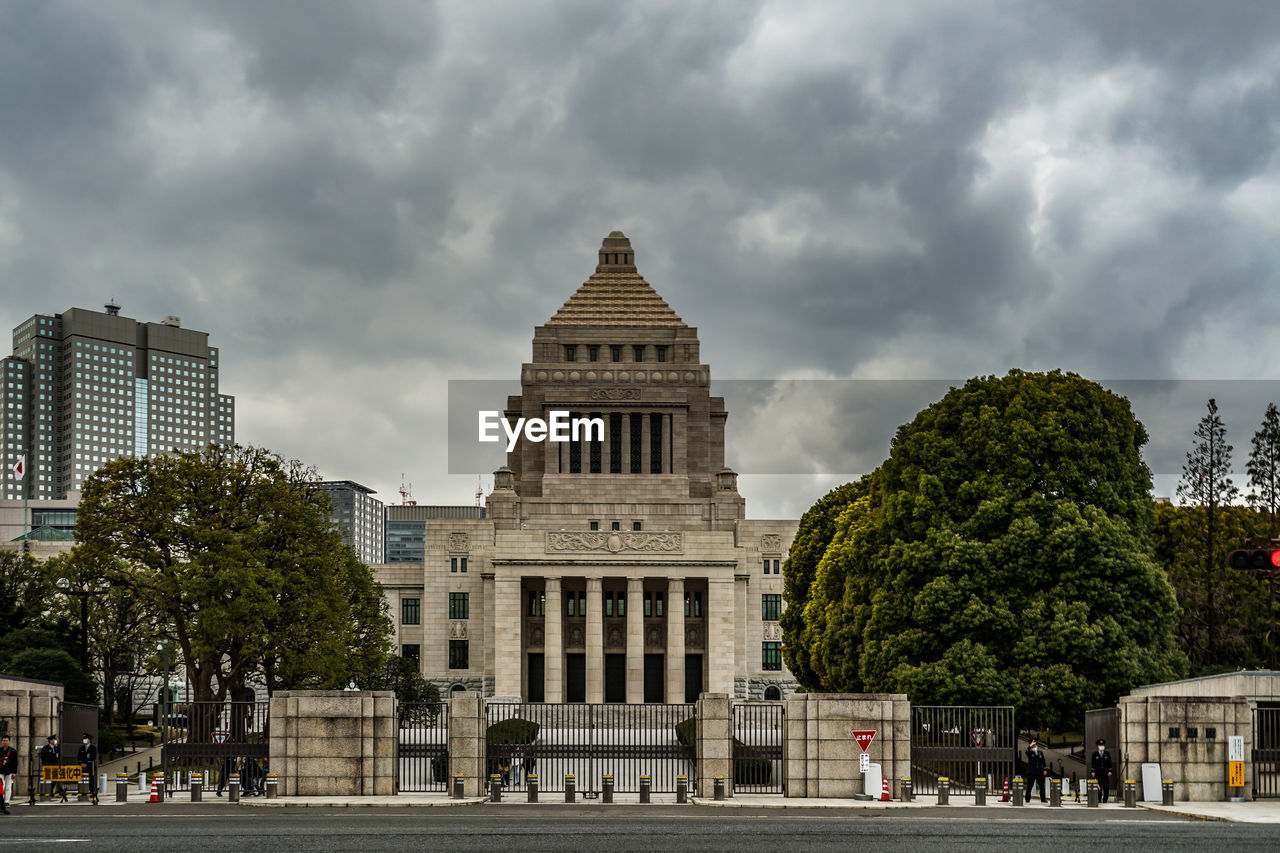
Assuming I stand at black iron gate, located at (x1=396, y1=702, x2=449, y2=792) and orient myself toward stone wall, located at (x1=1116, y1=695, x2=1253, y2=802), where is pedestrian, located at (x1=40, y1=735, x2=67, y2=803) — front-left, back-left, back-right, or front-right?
back-right

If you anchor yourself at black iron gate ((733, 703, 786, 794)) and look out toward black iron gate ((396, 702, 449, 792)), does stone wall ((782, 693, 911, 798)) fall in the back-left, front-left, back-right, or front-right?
back-left

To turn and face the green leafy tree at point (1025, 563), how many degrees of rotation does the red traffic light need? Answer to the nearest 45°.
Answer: approximately 180°

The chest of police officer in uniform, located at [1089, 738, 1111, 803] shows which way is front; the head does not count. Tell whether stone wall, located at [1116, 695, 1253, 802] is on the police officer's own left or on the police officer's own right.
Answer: on the police officer's own left

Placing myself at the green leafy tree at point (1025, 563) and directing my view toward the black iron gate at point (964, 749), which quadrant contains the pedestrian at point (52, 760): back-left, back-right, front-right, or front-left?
front-right

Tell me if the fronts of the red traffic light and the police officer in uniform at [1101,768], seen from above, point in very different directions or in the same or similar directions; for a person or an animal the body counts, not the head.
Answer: same or similar directions

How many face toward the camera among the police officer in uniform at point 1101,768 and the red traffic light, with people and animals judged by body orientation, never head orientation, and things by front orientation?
2

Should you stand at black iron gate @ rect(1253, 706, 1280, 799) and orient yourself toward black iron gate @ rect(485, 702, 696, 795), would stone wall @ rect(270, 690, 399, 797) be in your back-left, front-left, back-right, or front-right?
front-left

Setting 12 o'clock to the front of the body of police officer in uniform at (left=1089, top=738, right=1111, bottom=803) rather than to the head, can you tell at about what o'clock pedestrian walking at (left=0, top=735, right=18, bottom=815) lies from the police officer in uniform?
The pedestrian walking is roughly at 2 o'clock from the police officer in uniform.

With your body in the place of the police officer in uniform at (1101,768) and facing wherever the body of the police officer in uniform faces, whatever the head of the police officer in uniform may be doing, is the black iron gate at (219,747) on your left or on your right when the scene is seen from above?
on your right

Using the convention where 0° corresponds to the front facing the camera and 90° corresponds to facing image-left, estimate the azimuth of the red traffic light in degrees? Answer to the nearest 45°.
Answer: approximately 0°

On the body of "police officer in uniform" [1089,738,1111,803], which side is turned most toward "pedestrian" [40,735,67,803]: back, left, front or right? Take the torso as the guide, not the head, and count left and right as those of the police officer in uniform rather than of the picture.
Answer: right

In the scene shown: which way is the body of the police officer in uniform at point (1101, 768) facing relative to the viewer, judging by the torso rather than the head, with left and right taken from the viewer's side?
facing the viewer

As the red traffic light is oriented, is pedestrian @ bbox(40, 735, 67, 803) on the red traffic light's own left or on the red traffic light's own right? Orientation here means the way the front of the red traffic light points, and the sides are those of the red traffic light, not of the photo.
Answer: on the red traffic light's own right
